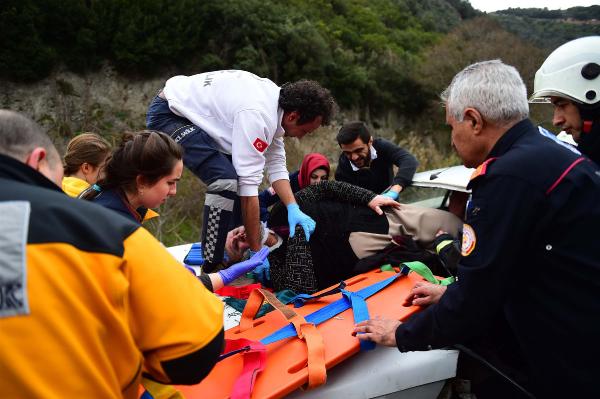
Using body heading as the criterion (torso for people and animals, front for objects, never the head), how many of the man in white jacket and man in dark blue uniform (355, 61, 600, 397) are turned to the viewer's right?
1

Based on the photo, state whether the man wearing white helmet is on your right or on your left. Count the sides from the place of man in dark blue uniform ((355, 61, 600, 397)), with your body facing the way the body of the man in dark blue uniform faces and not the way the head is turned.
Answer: on your right

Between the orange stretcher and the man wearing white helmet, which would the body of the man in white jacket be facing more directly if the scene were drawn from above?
the man wearing white helmet

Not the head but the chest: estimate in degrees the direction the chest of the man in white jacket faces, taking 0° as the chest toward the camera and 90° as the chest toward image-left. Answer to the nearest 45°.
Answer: approximately 270°

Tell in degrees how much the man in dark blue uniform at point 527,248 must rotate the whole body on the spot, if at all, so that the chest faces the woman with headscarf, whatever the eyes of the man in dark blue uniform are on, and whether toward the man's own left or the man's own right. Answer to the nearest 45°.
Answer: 0° — they already face them

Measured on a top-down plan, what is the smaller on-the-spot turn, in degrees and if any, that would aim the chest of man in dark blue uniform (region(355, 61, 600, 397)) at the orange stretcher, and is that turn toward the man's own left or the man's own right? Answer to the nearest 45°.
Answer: approximately 45° to the man's own left

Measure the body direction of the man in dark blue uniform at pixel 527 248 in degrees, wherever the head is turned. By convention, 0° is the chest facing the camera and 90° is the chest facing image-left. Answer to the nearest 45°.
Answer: approximately 135°

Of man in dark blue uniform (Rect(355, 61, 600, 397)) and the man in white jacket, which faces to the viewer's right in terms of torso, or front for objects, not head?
the man in white jacket

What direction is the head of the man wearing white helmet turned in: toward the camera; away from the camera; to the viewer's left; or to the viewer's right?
to the viewer's left

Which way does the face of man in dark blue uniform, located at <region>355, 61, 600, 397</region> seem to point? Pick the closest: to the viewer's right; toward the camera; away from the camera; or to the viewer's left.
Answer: to the viewer's left

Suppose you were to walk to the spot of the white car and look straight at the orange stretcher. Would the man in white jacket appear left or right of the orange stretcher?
right
